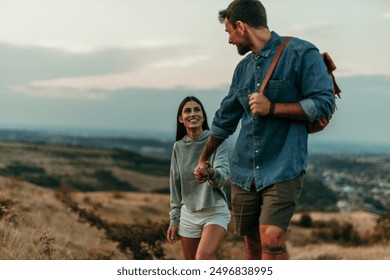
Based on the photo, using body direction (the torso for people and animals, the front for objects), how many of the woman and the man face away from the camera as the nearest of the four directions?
0

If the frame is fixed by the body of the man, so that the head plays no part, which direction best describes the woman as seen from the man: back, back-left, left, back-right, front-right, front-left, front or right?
right

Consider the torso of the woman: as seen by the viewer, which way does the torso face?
toward the camera

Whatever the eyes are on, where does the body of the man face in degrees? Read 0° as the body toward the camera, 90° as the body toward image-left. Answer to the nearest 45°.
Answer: approximately 45°

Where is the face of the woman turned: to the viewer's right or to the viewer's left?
to the viewer's right

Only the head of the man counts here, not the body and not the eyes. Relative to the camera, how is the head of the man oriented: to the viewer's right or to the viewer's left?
to the viewer's left

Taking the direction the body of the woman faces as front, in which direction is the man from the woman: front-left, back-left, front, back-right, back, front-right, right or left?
front-left
